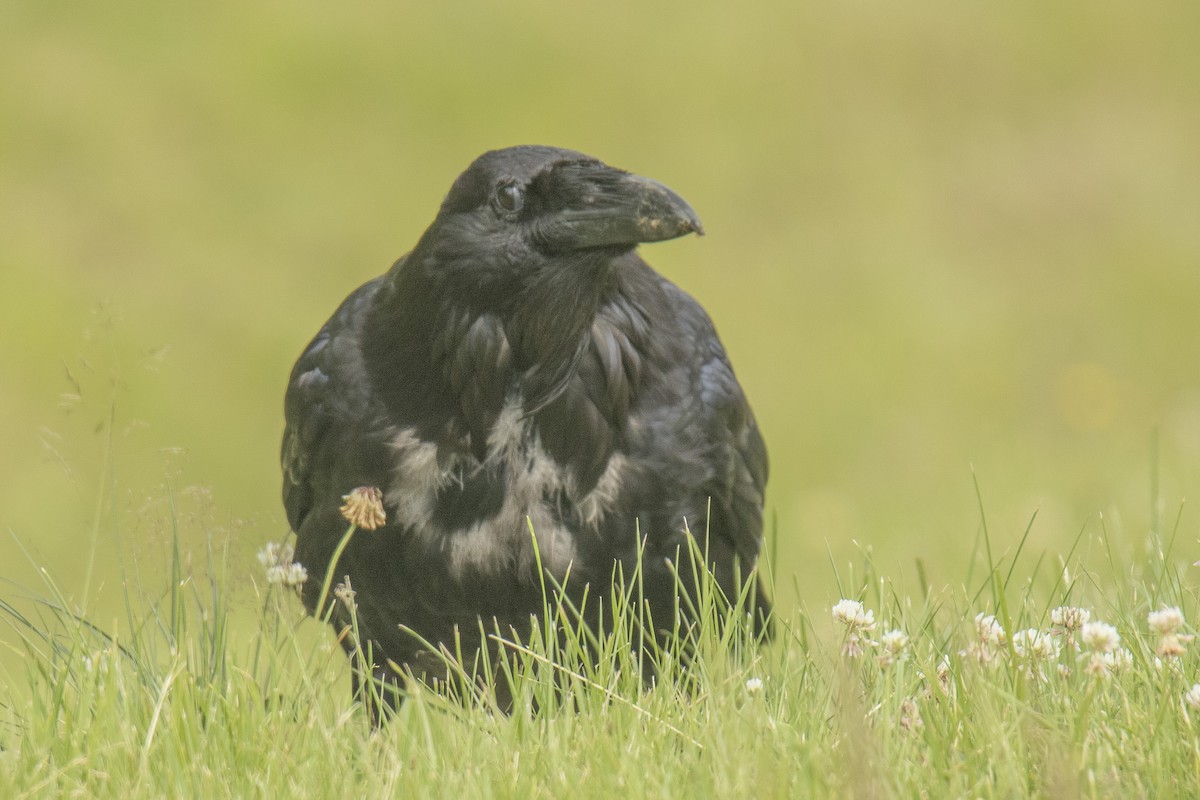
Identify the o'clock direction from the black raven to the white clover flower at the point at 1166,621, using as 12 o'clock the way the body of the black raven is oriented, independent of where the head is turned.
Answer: The white clover flower is roughly at 9 o'clock from the black raven.

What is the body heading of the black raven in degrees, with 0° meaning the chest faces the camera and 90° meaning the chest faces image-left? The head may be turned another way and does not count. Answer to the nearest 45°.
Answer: approximately 0°

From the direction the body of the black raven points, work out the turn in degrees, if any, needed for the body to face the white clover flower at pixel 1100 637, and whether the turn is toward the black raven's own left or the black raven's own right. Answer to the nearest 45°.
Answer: approximately 45° to the black raven's own left

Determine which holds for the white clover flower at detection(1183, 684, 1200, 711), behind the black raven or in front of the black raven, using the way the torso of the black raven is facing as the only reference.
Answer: in front
